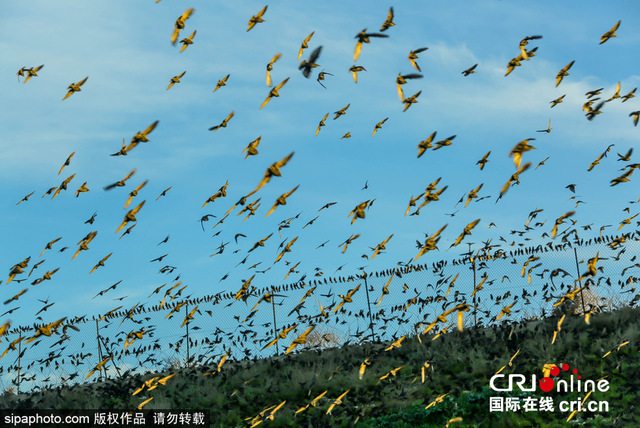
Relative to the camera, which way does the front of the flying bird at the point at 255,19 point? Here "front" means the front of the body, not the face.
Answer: to the viewer's left

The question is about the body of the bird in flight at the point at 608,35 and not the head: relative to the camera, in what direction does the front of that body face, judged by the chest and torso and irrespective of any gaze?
to the viewer's left

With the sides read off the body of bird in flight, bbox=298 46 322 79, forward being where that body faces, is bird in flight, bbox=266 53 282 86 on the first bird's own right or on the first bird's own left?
on the first bird's own right

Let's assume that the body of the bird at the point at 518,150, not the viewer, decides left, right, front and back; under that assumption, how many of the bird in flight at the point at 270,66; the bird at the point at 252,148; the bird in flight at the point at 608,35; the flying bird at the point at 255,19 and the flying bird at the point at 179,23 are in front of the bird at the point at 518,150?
4

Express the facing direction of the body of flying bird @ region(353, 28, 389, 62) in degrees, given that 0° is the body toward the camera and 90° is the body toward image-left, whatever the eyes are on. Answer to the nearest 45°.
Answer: approximately 90°

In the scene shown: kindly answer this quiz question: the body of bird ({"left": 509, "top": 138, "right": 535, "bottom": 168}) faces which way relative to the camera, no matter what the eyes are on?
to the viewer's left
